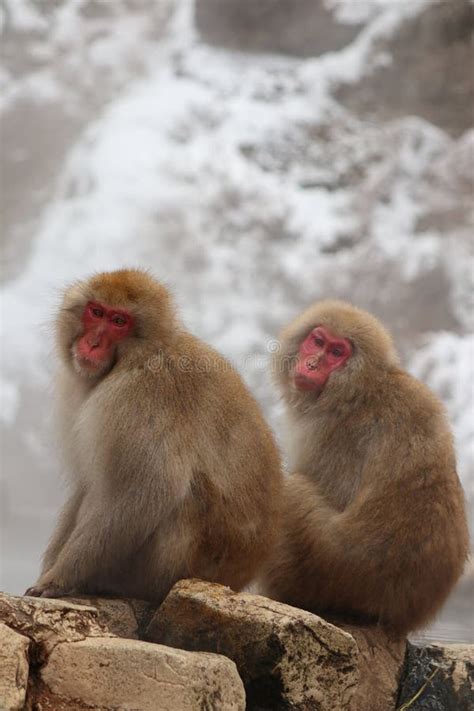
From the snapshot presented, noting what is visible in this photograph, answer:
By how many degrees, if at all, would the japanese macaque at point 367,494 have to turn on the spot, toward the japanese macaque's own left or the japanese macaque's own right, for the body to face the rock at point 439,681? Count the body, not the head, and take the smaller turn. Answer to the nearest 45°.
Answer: approximately 180°

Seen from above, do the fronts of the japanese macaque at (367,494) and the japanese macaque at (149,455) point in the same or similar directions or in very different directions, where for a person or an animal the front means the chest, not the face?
same or similar directions

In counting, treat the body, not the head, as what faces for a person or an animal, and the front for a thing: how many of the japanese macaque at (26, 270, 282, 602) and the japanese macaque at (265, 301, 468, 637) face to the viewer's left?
2

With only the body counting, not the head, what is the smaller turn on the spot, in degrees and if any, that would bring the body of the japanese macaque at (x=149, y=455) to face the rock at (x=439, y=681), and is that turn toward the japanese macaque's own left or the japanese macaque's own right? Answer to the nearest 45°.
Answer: approximately 180°

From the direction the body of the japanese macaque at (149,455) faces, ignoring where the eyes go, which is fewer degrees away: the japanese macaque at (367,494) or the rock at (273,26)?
the rock

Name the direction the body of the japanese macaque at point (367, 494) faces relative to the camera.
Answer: to the viewer's left

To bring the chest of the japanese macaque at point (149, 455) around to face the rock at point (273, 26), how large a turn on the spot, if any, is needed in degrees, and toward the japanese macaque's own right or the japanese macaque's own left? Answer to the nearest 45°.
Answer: approximately 90° to the japanese macaque's own right

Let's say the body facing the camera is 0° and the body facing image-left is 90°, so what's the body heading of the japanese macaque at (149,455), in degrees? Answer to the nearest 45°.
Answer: approximately 90°
